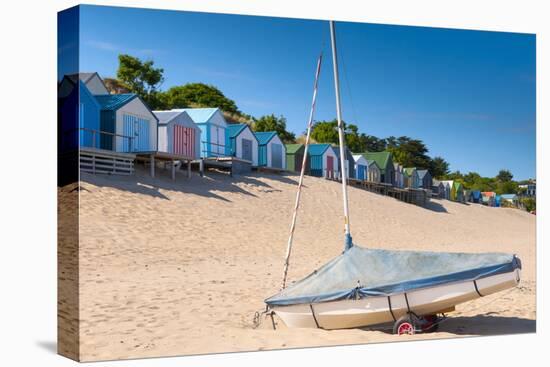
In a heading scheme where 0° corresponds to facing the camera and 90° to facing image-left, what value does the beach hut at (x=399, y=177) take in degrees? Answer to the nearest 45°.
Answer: approximately 315°

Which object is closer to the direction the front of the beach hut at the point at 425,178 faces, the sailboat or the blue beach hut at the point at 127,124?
the sailboat

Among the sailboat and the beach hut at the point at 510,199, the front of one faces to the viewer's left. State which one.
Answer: the sailboat

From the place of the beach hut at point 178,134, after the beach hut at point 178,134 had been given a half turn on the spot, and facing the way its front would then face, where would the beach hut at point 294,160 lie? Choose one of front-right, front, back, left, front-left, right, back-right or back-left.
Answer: right

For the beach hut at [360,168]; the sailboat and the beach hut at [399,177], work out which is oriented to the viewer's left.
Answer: the sailboat

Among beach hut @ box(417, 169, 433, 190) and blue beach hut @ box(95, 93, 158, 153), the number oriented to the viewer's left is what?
0

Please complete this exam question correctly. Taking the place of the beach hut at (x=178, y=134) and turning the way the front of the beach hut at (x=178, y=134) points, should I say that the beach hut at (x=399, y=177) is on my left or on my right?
on my left
